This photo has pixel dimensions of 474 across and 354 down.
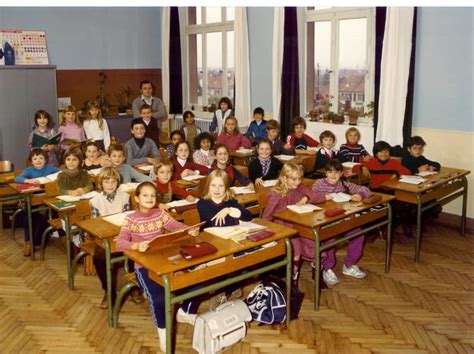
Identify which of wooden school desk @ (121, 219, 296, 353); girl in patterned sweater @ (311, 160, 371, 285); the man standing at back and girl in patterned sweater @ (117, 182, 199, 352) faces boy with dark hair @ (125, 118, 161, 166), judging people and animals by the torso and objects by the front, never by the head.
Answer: the man standing at back

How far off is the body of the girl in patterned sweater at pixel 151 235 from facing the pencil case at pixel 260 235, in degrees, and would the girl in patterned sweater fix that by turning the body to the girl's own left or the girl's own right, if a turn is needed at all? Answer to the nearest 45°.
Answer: approximately 45° to the girl's own left

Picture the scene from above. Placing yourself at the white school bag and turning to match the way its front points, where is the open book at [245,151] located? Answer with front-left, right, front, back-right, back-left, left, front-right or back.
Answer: back-left

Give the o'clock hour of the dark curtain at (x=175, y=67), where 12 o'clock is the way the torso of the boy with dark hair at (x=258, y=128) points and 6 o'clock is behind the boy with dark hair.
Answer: The dark curtain is roughly at 5 o'clock from the boy with dark hair.

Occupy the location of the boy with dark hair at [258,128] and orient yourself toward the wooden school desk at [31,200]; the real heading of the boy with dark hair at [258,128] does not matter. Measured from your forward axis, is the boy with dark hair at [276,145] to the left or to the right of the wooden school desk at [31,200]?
left

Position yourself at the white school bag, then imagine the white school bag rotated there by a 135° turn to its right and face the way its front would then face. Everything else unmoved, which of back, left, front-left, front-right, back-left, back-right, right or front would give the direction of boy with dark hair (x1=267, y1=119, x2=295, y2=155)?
right

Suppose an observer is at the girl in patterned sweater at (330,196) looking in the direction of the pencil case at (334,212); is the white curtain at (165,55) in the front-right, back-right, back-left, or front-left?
back-right

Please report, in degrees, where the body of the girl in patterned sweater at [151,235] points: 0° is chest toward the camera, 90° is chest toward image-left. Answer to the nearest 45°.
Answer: approximately 315°

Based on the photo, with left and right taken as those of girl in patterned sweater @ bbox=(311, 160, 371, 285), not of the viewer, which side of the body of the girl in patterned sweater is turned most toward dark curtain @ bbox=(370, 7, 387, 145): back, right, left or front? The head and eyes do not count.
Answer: back

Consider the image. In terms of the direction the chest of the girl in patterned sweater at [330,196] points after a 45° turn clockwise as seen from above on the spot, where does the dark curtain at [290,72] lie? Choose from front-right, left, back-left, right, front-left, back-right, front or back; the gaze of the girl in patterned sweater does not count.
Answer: back-right
